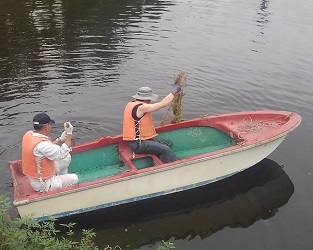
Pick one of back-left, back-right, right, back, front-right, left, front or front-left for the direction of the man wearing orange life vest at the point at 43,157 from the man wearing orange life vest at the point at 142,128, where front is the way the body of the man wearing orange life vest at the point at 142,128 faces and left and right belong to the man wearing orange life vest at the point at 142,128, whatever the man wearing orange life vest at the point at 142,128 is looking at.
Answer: back-right

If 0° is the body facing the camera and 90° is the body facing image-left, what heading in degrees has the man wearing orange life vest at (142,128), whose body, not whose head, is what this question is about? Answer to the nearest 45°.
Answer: approximately 270°

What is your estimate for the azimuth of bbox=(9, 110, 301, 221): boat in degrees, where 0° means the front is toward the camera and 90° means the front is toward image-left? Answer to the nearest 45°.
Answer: approximately 225°

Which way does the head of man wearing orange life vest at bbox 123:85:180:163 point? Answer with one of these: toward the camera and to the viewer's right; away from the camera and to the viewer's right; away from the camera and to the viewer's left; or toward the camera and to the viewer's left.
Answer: away from the camera and to the viewer's right
